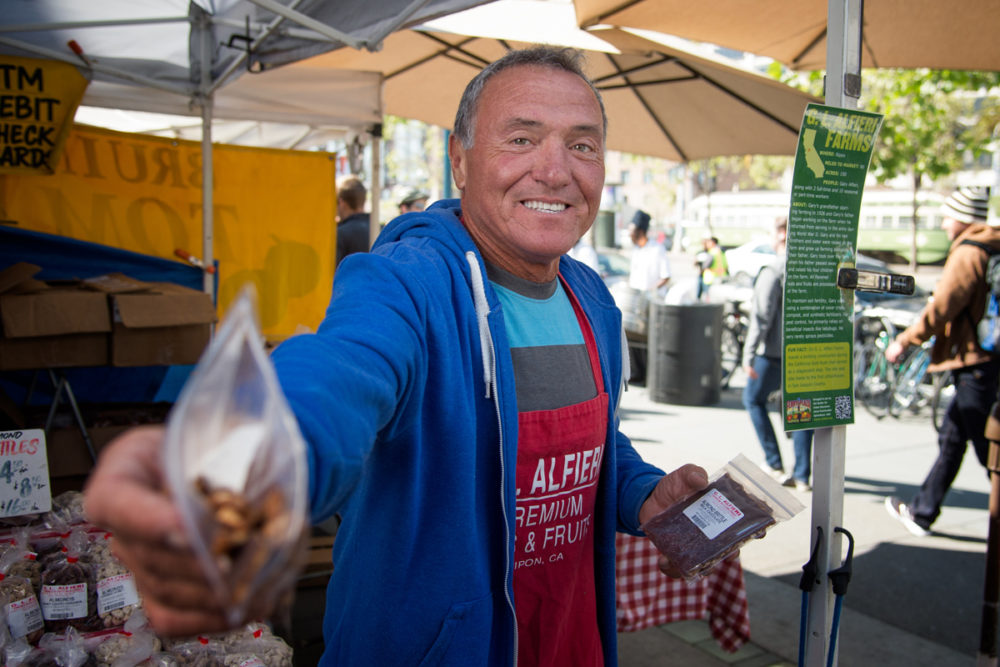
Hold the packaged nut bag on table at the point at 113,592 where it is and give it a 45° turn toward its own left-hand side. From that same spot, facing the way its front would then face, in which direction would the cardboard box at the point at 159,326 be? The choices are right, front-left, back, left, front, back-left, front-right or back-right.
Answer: back-left

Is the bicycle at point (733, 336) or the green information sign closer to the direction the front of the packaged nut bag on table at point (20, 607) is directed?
the green information sign

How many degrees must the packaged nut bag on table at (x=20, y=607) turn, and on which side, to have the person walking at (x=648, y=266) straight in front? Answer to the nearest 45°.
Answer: approximately 135° to its left

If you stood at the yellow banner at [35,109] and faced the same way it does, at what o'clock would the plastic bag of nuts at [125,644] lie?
The plastic bag of nuts is roughly at 12 o'clock from the yellow banner.

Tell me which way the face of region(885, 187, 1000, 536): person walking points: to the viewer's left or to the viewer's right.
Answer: to the viewer's left

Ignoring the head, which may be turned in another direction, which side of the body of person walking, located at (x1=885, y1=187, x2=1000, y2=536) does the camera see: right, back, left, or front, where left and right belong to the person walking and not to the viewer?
left

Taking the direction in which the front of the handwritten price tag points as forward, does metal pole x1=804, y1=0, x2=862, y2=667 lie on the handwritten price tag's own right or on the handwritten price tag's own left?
on the handwritten price tag's own left
